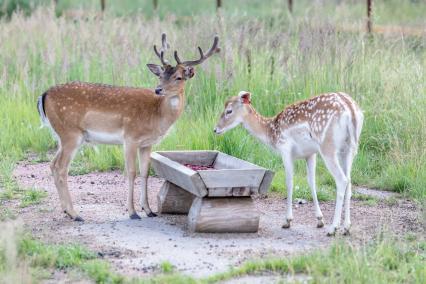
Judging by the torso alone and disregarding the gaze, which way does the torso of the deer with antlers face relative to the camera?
to the viewer's right

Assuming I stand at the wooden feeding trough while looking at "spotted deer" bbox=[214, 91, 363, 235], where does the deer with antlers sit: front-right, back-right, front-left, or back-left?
back-left

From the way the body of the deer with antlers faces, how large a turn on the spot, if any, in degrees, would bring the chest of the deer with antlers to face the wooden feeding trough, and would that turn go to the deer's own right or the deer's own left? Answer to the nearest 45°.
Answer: approximately 45° to the deer's own right
